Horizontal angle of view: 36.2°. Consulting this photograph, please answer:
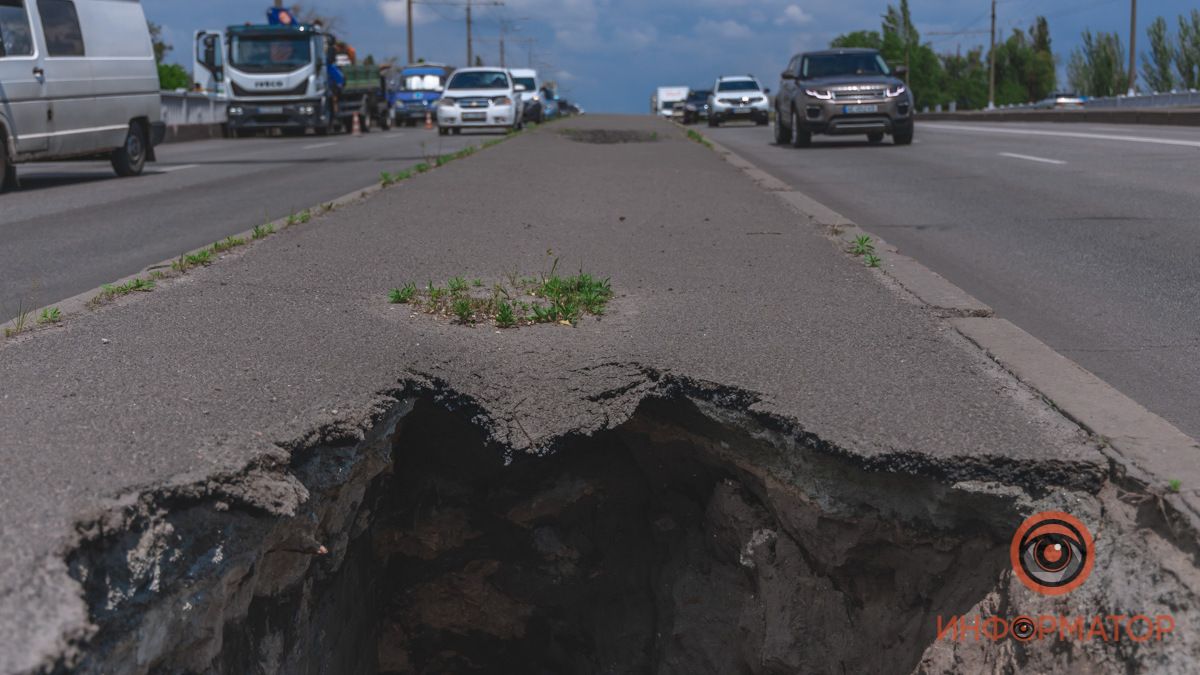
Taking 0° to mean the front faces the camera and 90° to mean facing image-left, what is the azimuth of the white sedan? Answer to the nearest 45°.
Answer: approximately 0°

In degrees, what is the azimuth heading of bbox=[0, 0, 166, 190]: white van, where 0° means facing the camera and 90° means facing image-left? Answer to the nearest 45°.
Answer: approximately 45°

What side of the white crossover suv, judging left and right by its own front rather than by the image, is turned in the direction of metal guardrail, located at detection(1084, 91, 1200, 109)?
left

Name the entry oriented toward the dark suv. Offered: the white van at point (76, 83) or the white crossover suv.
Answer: the white crossover suv

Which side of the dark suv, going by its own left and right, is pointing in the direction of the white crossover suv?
back

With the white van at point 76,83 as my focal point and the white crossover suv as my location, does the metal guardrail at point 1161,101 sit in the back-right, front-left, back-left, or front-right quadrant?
back-left

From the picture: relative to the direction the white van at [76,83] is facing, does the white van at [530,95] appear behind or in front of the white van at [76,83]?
behind

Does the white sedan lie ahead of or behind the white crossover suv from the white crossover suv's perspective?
ahead

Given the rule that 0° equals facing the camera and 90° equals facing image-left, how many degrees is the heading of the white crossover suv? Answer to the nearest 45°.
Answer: approximately 0°

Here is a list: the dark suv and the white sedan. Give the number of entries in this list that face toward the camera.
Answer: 2
